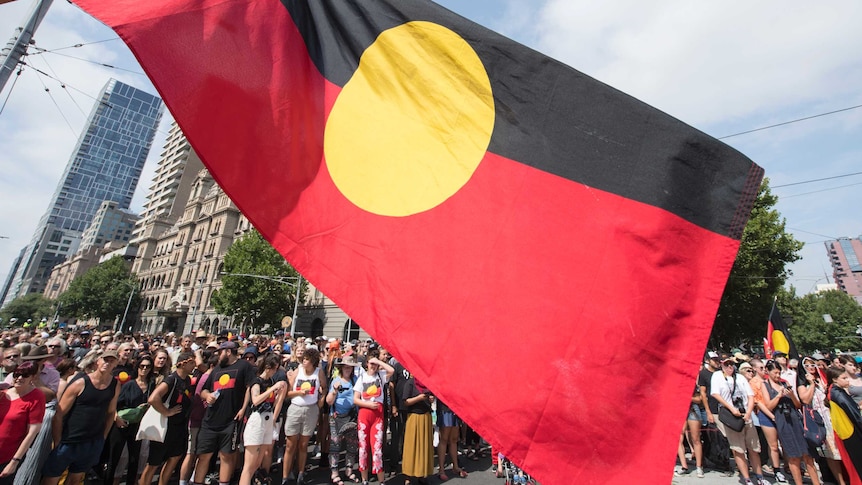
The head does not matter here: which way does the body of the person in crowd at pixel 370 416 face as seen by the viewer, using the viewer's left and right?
facing the viewer

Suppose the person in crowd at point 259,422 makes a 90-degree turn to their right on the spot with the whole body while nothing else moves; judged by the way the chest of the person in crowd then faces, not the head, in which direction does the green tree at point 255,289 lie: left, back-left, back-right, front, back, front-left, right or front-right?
back-right

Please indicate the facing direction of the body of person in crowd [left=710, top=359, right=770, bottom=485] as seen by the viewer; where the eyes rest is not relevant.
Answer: toward the camera

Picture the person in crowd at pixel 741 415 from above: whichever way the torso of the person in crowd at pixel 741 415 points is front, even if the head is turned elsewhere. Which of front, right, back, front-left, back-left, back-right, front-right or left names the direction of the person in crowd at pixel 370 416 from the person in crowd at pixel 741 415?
front-right

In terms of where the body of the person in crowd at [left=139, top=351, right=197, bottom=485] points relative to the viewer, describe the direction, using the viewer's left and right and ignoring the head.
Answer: facing the viewer and to the right of the viewer

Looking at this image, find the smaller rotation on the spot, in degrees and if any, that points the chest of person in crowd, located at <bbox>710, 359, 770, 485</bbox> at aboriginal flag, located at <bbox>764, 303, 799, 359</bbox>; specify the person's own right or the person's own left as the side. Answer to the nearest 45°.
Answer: approximately 180°

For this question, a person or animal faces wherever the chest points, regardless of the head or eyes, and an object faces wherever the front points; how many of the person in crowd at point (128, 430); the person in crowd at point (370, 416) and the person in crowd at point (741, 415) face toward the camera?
3

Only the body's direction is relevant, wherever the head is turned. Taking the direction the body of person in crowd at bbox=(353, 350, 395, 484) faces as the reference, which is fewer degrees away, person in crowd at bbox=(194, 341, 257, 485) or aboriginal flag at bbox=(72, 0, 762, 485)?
the aboriginal flag

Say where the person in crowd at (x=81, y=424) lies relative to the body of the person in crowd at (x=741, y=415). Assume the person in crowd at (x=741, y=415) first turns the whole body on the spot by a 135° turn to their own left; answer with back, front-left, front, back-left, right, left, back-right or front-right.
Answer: back
